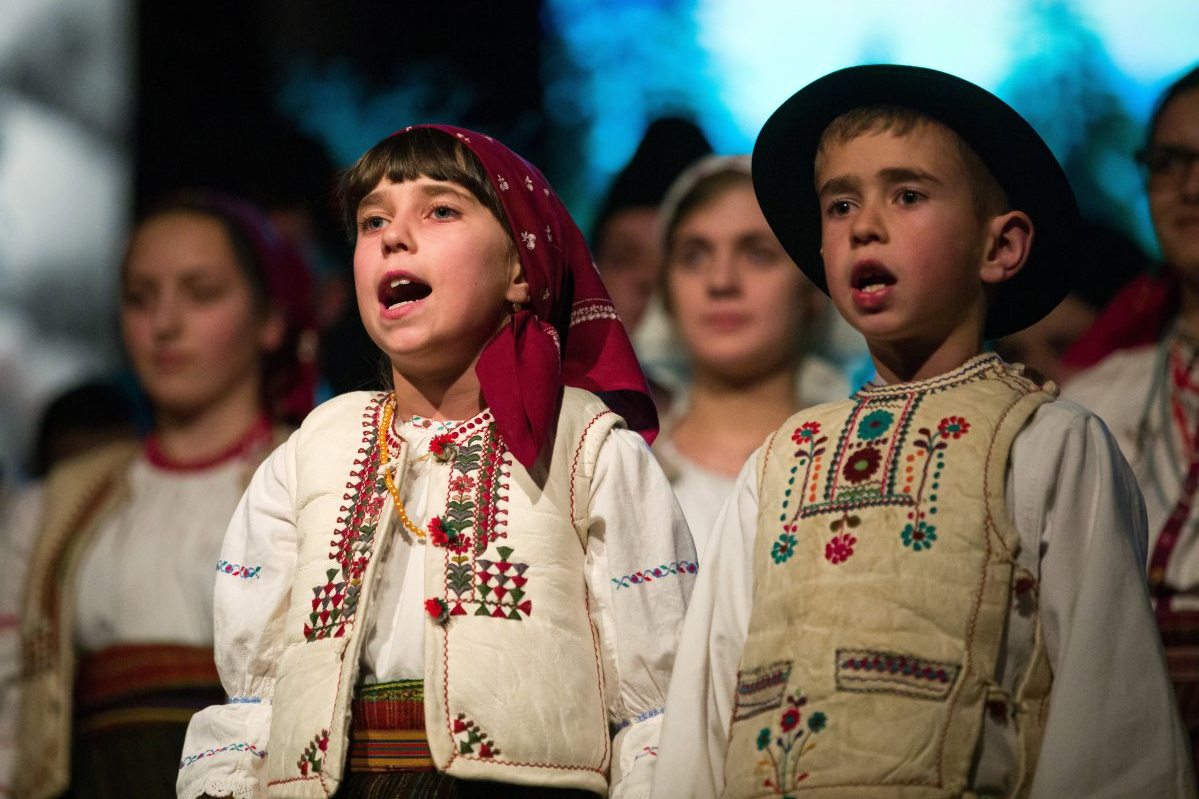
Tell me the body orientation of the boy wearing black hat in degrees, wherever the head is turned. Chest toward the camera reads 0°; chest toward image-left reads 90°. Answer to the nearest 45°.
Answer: approximately 45°

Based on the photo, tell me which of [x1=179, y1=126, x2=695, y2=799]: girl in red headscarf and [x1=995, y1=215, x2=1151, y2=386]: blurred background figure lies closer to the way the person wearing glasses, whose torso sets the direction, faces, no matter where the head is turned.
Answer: the girl in red headscarf

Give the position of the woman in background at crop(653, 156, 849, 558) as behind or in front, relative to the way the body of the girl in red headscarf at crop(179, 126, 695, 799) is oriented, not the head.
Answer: behind

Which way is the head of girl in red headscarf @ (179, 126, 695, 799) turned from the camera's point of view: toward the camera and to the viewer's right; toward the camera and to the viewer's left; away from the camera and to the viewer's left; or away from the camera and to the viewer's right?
toward the camera and to the viewer's left

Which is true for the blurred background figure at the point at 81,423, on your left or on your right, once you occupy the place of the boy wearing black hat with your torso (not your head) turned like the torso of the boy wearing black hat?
on your right

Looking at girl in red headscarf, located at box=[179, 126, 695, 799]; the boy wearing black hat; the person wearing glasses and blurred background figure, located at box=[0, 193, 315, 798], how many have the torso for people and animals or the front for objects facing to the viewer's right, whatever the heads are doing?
0

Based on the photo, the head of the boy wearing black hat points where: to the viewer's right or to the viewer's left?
to the viewer's left

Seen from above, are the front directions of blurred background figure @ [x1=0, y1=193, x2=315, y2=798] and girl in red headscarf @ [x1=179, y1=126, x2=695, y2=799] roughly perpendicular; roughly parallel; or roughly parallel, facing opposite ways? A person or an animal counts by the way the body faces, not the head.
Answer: roughly parallel

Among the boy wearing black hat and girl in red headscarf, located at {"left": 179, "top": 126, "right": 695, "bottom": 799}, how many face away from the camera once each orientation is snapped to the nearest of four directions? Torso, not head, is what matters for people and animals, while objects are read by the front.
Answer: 0

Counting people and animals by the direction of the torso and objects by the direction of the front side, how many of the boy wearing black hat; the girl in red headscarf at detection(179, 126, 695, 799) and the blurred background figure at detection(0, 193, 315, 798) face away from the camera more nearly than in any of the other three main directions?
0

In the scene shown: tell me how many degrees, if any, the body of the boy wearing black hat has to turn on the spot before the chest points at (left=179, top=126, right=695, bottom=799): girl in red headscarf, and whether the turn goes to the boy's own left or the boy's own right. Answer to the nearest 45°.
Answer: approximately 45° to the boy's own right

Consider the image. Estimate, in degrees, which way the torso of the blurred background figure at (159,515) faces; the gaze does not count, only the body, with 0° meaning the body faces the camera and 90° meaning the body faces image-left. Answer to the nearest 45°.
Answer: approximately 45°

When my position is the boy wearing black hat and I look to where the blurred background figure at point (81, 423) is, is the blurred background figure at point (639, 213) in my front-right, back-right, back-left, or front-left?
front-right

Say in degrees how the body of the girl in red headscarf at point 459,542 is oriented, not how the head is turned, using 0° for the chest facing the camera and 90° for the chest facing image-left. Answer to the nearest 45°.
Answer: approximately 45°

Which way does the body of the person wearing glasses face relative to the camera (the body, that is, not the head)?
toward the camera
